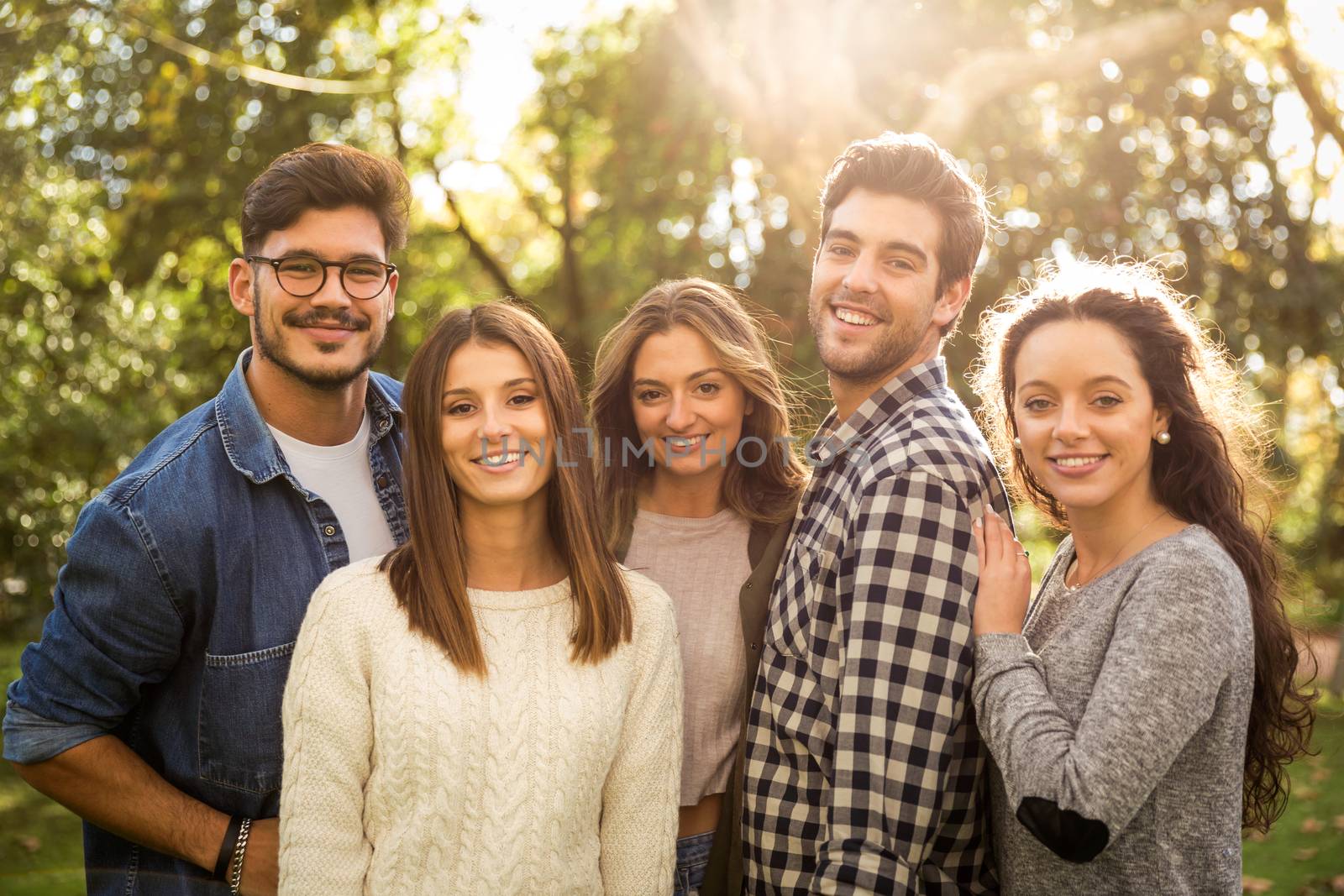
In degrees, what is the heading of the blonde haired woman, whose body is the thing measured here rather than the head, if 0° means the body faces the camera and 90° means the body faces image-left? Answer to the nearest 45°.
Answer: approximately 0°

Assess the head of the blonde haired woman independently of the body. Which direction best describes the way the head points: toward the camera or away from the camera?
toward the camera

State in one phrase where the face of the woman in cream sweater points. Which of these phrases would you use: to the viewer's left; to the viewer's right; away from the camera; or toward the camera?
toward the camera

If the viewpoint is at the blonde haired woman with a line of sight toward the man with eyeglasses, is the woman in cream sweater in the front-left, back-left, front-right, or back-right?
front-left

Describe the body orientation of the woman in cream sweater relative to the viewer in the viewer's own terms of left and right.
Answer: facing the viewer

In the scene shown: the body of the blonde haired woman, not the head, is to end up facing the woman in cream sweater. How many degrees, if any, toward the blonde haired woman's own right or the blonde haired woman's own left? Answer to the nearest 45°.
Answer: approximately 45° to the blonde haired woman's own right

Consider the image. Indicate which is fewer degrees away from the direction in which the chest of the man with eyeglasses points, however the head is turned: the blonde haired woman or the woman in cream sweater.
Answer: the woman in cream sweater

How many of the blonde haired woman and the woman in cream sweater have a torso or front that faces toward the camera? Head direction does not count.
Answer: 2

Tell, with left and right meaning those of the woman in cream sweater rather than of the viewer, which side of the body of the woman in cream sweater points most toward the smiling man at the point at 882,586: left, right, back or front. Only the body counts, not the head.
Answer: left

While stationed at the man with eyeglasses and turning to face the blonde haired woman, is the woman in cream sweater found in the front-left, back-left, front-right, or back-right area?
front-right

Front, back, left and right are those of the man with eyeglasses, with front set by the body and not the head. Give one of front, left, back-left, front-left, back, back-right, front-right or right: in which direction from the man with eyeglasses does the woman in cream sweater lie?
front
